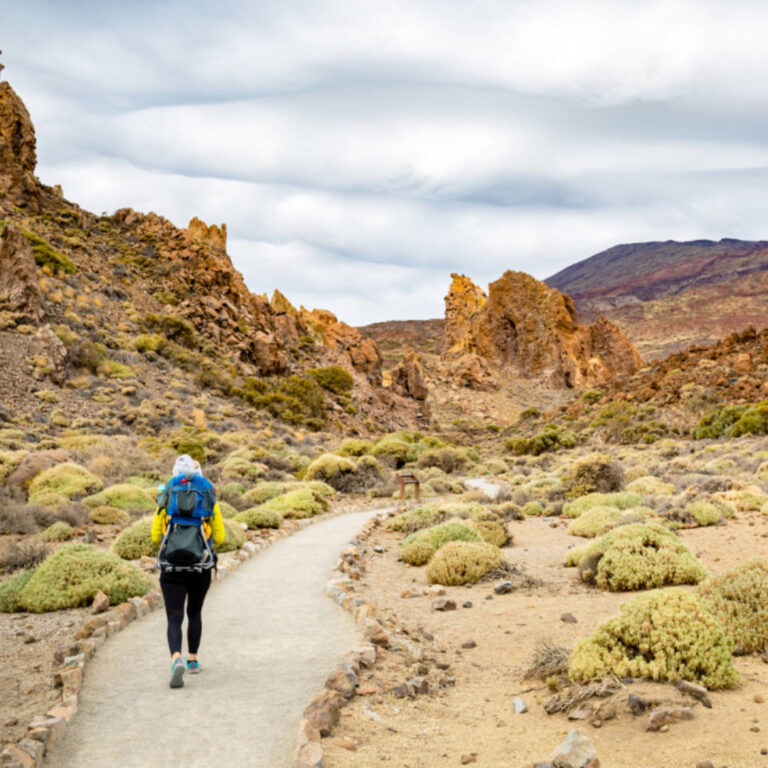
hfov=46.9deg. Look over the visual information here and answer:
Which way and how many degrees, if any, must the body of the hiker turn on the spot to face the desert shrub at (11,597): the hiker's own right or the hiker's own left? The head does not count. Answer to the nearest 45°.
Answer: approximately 45° to the hiker's own left

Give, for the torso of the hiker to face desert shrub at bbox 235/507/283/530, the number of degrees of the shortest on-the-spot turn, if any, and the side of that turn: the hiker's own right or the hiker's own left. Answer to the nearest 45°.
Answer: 0° — they already face it

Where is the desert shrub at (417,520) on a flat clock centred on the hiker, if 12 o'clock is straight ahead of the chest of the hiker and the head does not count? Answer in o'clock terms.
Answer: The desert shrub is roughly at 1 o'clock from the hiker.

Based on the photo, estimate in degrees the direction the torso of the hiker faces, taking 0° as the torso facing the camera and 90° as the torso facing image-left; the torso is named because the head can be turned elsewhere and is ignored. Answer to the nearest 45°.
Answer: approximately 180°

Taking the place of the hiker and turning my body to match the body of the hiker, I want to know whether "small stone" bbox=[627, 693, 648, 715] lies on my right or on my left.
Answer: on my right

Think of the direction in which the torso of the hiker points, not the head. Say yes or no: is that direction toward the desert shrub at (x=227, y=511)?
yes

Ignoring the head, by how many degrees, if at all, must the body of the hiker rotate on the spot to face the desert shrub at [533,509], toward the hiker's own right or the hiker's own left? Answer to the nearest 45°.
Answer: approximately 45° to the hiker's own right

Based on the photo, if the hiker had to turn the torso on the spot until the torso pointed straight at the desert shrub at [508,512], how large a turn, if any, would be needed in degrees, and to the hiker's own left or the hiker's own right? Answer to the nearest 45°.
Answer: approximately 45° to the hiker's own right

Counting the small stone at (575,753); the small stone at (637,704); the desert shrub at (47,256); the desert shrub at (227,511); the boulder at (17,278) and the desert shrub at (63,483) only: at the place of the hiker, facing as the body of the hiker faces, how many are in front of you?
4

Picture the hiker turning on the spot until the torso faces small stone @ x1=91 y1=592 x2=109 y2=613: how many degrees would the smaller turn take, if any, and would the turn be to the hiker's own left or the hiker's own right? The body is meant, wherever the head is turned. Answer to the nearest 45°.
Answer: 0° — they already face it
